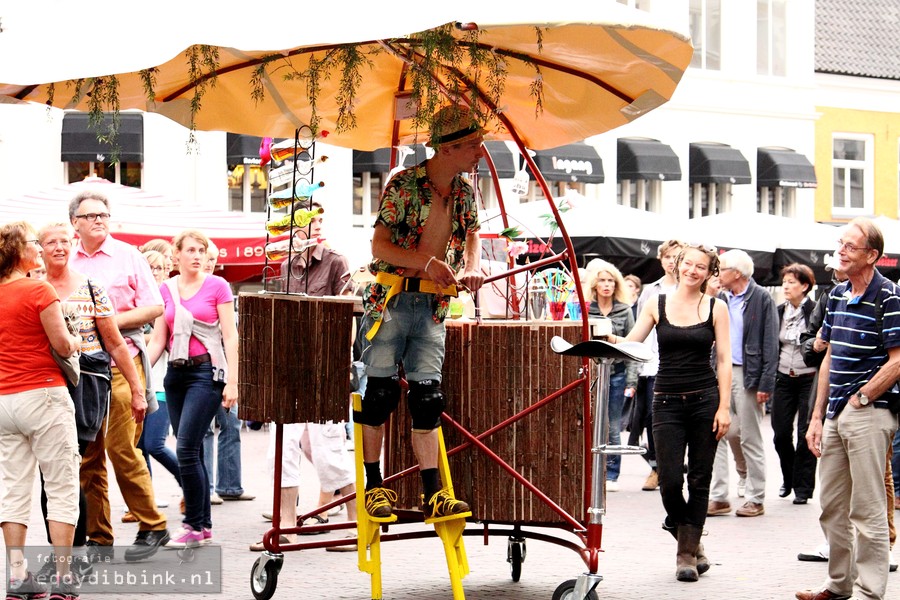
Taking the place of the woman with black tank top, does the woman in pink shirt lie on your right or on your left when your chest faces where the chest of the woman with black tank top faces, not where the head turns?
on your right

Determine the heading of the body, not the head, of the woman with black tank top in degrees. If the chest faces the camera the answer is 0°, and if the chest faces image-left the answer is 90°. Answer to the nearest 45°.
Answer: approximately 0°

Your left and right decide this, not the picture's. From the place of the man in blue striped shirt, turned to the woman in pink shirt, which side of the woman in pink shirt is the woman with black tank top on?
right

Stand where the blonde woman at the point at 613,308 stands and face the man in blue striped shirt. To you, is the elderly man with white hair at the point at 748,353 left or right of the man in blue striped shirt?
left

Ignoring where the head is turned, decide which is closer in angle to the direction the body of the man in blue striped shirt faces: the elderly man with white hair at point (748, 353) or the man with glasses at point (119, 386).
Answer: the man with glasses

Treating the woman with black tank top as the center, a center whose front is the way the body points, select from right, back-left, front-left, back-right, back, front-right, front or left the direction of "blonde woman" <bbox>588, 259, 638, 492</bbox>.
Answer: back
